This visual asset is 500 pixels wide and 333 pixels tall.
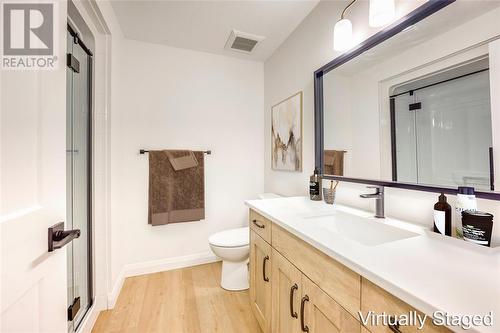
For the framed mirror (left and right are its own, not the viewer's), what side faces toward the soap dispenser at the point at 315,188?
right

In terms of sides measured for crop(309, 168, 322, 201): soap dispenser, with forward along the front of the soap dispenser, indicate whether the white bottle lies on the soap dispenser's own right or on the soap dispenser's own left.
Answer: on the soap dispenser's own left

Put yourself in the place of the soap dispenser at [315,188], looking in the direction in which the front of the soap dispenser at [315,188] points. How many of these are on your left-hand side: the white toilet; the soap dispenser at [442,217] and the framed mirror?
2

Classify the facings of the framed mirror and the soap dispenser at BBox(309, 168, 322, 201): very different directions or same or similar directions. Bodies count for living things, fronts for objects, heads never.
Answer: same or similar directions

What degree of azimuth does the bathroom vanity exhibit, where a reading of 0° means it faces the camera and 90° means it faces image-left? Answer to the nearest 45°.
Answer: approximately 45°

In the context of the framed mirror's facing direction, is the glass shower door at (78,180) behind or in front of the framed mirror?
in front

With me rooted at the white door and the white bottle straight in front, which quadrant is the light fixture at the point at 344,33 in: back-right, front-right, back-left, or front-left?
front-left

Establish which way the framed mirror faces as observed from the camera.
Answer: facing the viewer and to the left of the viewer

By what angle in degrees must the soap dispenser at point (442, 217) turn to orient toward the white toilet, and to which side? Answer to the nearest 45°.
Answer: approximately 45° to its right

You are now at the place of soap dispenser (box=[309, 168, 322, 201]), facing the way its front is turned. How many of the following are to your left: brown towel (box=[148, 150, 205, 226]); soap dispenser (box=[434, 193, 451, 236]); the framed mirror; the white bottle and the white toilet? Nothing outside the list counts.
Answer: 3

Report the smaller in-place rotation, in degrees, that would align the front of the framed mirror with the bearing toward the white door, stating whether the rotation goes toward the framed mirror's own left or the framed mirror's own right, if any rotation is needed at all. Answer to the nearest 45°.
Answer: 0° — it already faces it
